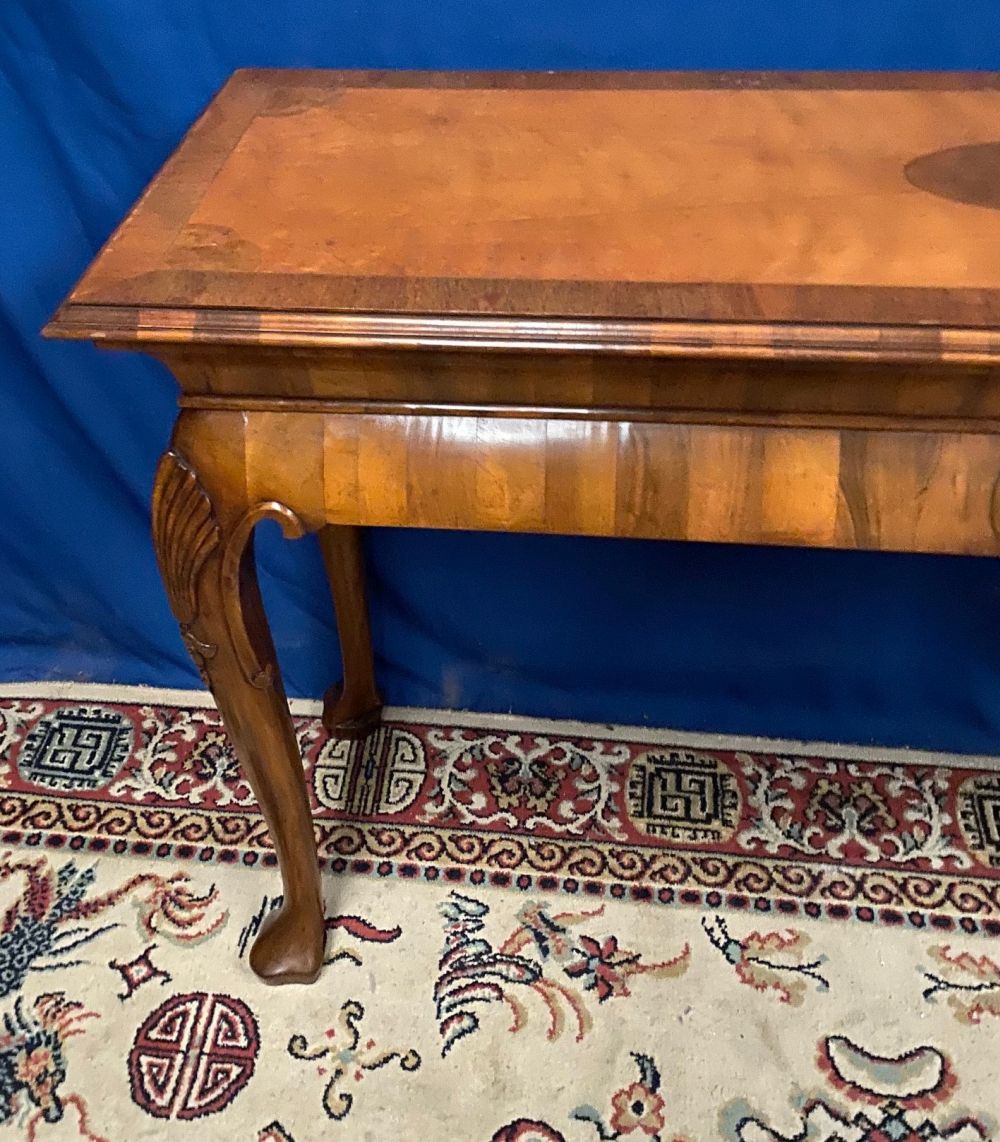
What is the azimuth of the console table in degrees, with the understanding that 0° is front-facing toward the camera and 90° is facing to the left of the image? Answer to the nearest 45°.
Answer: approximately 0°
